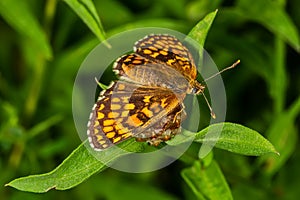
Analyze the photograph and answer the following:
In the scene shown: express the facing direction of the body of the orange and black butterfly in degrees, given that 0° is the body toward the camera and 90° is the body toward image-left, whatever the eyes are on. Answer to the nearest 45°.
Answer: approximately 270°

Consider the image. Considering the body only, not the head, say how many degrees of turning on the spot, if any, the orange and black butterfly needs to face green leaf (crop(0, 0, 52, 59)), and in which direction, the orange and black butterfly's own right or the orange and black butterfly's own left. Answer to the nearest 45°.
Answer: approximately 90° to the orange and black butterfly's own left

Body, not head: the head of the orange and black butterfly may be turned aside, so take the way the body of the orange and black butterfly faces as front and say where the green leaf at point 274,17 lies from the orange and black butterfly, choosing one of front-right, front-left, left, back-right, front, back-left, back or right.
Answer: front-left
